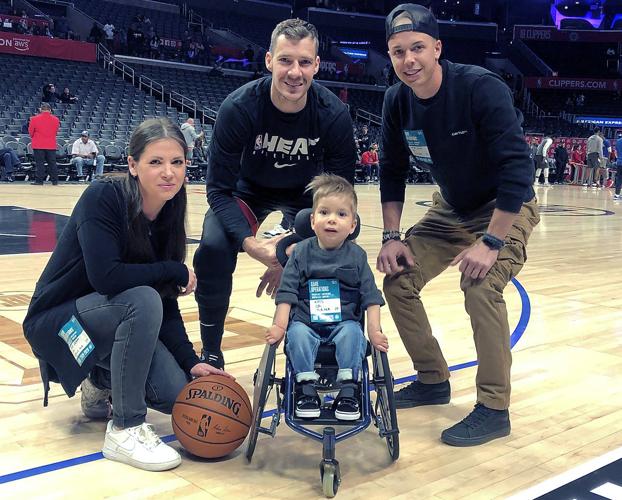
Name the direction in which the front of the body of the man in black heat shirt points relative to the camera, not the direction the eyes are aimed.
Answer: toward the camera

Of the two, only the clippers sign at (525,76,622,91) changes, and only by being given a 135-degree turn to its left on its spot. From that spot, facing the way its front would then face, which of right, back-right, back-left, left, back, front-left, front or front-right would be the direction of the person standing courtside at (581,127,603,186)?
back-right

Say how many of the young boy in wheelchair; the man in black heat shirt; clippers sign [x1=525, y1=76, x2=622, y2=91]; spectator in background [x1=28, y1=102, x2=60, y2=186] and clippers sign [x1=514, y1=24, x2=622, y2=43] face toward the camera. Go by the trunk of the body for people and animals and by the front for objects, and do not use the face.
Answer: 4

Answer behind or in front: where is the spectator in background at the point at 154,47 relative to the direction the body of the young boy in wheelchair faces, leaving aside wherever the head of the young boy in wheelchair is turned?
behind

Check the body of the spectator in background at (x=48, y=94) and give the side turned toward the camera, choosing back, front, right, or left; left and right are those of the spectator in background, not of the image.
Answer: front

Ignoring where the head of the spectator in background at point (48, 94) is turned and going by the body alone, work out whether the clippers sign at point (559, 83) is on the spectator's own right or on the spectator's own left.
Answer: on the spectator's own left

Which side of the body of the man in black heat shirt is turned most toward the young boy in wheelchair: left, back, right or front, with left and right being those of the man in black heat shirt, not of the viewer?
front

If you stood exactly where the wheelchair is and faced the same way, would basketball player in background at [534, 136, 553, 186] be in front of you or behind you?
behind

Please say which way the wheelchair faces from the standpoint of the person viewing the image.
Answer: facing the viewer

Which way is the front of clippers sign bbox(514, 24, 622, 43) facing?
toward the camera

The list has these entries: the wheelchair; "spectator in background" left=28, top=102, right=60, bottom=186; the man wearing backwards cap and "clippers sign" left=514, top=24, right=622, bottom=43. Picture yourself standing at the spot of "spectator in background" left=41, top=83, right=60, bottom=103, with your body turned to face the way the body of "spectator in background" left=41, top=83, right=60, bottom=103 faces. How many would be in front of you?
3
